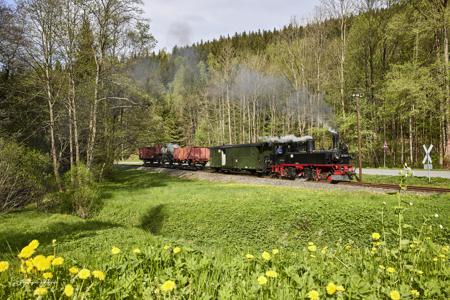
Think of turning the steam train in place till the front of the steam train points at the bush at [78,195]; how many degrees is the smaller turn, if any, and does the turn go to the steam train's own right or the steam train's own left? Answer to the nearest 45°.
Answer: approximately 90° to the steam train's own right

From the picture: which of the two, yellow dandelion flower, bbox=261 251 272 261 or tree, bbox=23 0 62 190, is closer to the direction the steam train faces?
the yellow dandelion flower

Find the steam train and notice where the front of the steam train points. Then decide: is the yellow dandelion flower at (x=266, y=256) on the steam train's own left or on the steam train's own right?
on the steam train's own right

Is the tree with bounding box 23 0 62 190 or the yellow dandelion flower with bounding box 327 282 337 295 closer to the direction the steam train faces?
the yellow dandelion flower

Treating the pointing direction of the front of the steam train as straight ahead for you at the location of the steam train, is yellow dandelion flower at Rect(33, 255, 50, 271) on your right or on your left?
on your right

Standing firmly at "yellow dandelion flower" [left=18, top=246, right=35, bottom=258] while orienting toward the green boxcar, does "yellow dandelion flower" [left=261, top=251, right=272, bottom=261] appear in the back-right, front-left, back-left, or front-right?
front-right

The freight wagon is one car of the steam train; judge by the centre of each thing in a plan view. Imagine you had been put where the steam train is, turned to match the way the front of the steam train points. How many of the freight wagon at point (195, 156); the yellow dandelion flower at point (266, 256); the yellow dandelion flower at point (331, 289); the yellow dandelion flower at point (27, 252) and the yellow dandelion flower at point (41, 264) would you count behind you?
1

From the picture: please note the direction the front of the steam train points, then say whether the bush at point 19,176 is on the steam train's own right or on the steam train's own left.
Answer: on the steam train's own right

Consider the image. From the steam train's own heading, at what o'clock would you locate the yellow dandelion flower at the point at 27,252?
The yellow dandelion flower is roughly at 2 o'clock from the steam train.

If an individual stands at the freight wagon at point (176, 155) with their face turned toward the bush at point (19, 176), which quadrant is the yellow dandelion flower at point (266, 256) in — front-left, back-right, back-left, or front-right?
front-left

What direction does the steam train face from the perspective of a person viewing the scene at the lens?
facing the viewer and to the right of the viewer

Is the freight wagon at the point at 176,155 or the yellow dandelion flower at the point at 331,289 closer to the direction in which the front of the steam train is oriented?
the yellow dandelion flower
